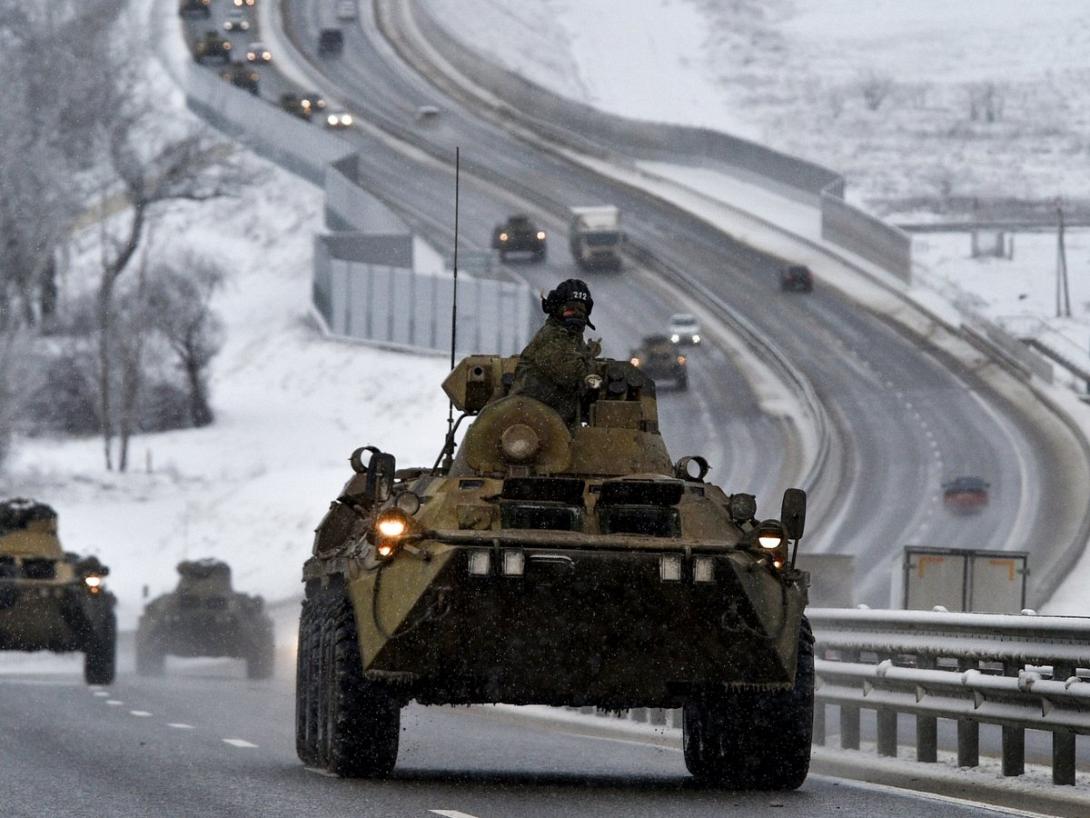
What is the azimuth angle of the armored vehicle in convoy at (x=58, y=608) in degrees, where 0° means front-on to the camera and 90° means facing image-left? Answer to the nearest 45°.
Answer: approximately 0°

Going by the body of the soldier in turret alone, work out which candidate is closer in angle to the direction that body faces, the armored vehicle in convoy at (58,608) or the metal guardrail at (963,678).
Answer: the metal guardrail

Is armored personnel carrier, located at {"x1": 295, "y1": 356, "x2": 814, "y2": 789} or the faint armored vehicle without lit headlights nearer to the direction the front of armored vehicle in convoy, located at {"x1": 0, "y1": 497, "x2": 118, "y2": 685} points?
the armored personnel carrier

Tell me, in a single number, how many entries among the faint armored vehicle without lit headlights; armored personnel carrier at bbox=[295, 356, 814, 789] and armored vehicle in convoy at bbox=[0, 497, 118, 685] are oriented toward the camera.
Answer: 3

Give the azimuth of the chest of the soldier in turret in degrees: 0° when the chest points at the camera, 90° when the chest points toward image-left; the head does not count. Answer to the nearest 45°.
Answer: approximately 315°

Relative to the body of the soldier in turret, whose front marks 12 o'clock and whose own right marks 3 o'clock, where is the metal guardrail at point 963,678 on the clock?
The metal guardrail is roughly at 10 o'clock from the soldier in turret.

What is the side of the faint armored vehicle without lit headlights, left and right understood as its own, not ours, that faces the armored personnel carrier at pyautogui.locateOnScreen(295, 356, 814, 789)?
front

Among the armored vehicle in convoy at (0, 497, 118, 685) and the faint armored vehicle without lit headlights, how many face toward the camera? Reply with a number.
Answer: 2

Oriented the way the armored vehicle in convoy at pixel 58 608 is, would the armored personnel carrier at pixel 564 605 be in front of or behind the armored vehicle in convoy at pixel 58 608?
in front
